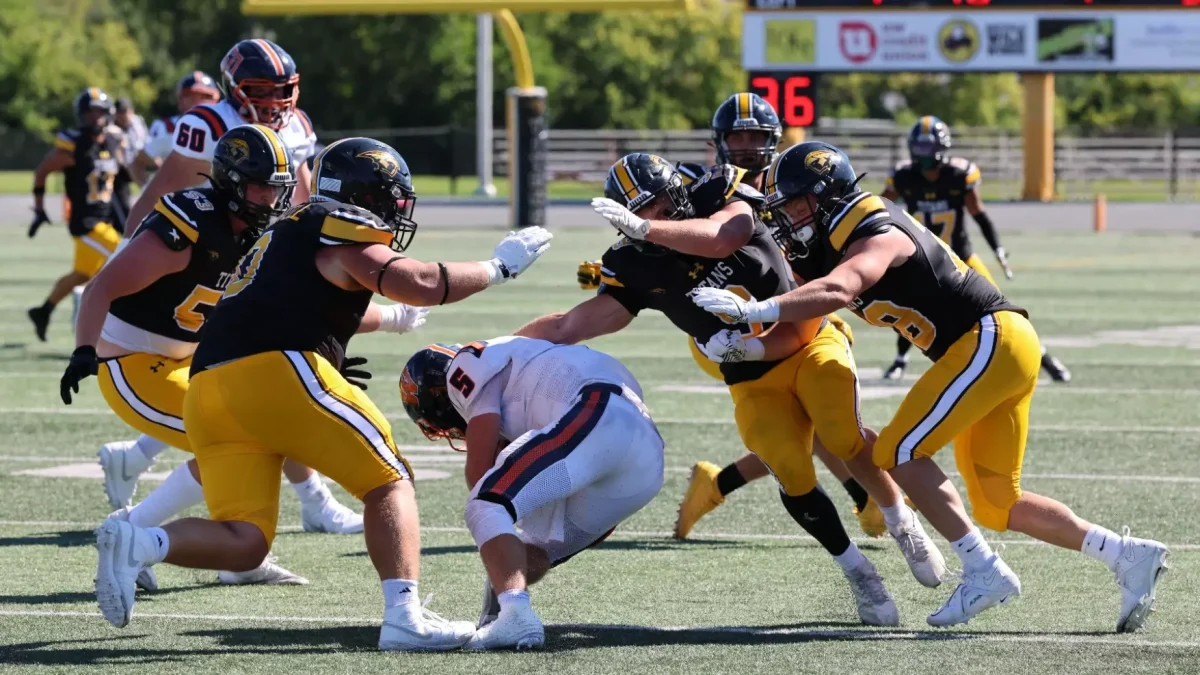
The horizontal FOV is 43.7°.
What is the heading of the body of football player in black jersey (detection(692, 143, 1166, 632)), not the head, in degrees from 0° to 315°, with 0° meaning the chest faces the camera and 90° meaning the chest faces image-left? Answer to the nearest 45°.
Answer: approximately 90°

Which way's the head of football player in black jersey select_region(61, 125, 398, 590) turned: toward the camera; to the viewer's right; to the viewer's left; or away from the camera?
to the viewer's right

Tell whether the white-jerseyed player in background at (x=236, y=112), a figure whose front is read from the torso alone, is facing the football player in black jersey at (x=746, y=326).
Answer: yes

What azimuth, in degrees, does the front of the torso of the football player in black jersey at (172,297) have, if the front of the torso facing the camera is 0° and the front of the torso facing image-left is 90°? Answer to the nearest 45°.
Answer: approximately 315°

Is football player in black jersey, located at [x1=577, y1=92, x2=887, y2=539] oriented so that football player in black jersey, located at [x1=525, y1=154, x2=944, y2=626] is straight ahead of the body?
yes

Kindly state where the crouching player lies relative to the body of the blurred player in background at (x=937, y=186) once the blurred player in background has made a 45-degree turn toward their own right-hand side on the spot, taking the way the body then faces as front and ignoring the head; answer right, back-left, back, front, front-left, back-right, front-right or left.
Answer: front-left

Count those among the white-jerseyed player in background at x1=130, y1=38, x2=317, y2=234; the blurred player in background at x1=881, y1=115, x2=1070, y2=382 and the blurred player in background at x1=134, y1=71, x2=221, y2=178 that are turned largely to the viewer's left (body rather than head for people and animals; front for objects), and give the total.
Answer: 0

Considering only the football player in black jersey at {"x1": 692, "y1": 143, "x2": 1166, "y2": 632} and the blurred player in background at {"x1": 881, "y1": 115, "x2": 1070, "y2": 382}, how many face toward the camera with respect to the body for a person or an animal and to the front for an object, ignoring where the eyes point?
1

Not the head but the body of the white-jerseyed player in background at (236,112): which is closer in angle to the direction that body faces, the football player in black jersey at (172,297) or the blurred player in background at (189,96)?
the football player in black jersey

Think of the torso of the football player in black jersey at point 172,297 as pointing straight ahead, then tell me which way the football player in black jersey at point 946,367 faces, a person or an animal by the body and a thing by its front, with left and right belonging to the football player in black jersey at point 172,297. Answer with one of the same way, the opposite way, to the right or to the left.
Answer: the opposite way

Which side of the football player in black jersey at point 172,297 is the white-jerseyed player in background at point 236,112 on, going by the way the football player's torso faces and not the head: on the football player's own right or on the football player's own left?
on the football player's own left

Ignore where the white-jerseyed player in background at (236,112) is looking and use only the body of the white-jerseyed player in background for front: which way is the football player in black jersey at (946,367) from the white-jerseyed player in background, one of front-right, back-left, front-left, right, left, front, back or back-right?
front

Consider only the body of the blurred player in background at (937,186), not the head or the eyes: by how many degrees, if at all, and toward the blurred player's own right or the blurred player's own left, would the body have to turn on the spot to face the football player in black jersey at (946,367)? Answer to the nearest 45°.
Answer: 0° — they already face them
